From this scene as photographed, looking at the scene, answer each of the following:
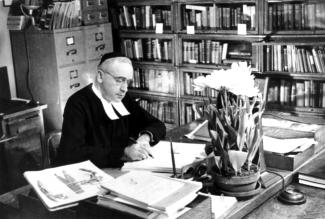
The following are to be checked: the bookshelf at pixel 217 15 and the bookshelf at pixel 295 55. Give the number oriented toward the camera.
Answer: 2

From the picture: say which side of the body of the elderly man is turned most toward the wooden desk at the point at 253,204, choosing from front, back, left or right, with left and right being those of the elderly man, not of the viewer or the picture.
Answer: front

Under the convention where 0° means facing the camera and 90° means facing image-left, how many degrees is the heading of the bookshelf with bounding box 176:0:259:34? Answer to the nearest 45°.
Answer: approximately 0°

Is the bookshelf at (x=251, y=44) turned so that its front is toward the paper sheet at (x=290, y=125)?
yes

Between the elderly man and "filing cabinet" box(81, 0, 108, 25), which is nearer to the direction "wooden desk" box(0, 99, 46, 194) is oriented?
the elderly man

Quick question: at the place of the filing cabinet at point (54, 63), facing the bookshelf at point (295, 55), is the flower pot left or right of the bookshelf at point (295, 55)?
right

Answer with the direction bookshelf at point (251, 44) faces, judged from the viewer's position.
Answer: facing the viewer

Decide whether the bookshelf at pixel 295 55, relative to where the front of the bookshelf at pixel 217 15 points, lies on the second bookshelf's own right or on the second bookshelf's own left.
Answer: on the second bookshelf's own left

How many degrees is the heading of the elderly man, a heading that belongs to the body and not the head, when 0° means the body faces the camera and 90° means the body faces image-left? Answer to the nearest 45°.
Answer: approximately 315°

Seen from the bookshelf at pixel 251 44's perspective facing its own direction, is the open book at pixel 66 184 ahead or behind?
ahead

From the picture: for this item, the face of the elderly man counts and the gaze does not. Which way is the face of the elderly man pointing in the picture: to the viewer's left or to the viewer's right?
to the viewer's right

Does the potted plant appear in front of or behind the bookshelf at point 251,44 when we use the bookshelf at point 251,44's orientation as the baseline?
in front

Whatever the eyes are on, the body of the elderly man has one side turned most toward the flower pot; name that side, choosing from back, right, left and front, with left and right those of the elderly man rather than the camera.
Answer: front

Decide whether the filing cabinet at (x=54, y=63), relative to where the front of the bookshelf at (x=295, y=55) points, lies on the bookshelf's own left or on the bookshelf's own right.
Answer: on the bookshelf's own right

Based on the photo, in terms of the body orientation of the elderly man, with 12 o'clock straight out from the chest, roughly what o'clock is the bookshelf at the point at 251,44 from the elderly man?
The bookshelf is roughly at 9 o'clock from the elderly man.

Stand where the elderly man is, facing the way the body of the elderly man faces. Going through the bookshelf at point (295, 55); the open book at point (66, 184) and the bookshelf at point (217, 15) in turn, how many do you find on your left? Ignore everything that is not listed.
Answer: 2

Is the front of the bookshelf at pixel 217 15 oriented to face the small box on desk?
yes

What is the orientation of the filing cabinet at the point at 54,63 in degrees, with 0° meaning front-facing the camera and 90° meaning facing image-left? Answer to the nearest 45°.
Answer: approximately 315°
